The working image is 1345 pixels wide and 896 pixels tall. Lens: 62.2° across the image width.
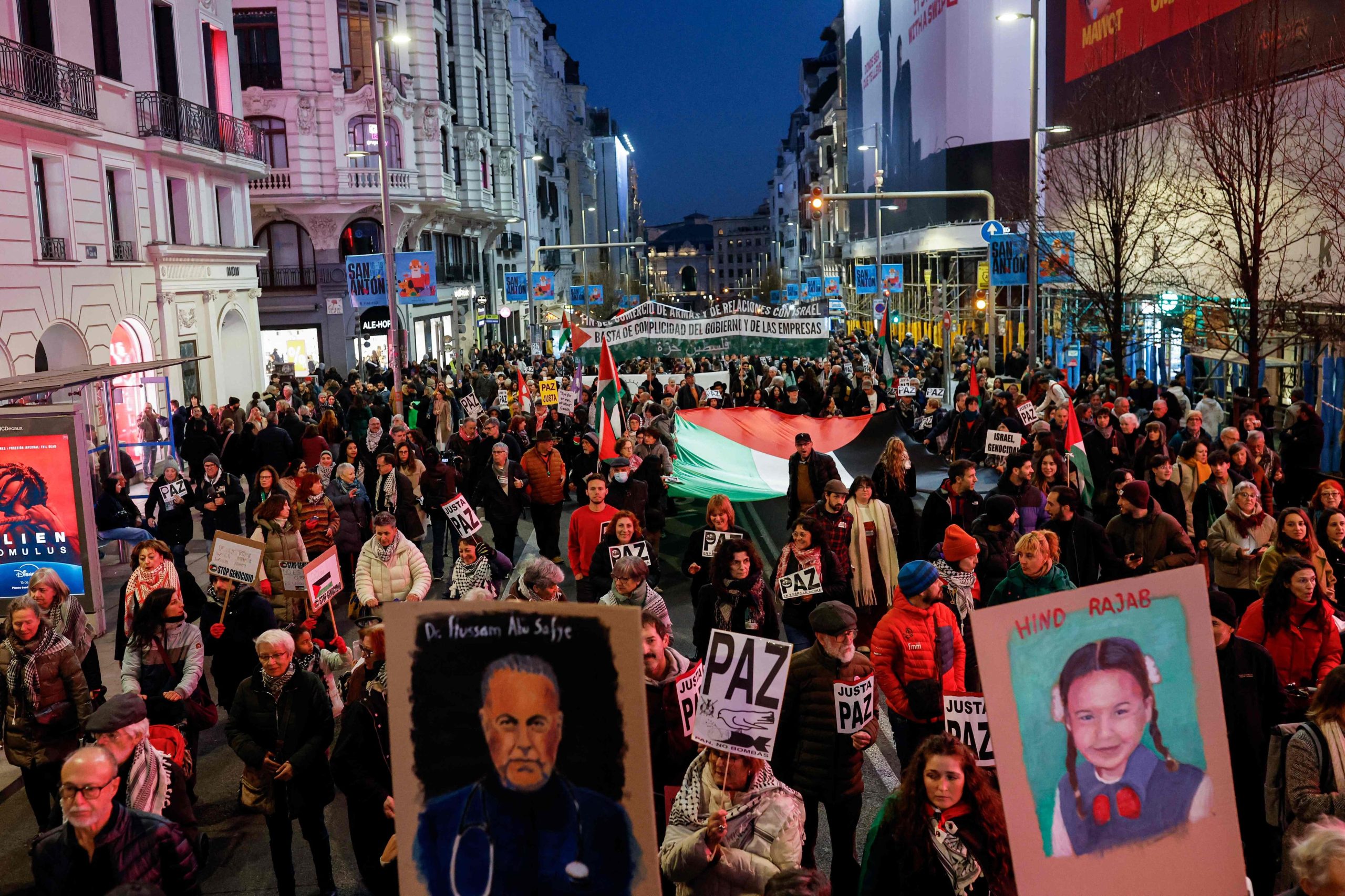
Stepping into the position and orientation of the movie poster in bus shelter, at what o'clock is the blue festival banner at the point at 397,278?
The blue festival banner is roughly at 7 o'clock from the movie poster in bus shelter.

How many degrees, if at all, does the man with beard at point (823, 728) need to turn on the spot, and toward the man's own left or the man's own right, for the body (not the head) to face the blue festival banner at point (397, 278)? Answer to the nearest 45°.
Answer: approximately 180°

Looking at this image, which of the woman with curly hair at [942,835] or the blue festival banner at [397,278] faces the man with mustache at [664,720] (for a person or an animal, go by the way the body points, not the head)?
the blue festival banner

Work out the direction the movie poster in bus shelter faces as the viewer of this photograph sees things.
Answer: facing the viewer

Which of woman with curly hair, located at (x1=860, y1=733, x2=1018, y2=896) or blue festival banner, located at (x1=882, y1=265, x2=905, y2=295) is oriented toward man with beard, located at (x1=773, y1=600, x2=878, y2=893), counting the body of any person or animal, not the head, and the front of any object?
the blue festival banner

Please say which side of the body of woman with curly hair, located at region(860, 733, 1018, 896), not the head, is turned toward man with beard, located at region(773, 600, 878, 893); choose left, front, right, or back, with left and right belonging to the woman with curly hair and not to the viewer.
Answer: back

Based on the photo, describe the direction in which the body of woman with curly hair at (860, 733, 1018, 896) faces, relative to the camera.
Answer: toward the camera

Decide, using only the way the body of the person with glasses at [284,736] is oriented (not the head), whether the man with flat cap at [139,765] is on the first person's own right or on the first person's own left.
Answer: on the first person's own right

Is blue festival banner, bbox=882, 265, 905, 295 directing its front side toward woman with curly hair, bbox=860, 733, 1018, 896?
yes

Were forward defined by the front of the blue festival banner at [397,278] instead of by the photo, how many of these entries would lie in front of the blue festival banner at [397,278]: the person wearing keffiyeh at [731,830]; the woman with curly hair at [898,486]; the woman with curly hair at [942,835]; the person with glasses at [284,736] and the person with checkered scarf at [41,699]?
5

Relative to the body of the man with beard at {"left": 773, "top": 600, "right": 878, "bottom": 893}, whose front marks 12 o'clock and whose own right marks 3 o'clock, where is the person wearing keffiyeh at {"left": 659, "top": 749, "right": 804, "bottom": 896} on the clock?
The person wearing keffiyeh is roughly at 2 o'clock from the man with beard.

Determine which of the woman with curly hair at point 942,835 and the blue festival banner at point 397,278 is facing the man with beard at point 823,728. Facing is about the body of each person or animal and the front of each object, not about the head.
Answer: the blue festival banner

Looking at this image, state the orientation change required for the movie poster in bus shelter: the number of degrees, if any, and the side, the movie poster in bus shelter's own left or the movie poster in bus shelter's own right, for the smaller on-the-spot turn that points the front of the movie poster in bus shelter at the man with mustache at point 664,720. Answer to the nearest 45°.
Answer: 0° — it already faces them

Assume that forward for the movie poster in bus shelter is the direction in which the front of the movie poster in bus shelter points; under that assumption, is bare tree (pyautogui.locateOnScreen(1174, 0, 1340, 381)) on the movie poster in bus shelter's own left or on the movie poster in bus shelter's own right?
on the movie poster in bus shelter's own left

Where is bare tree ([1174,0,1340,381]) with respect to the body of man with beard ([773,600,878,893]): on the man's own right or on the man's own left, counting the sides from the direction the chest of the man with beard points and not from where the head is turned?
on the man's own left

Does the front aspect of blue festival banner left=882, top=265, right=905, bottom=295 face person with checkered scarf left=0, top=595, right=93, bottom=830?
yes

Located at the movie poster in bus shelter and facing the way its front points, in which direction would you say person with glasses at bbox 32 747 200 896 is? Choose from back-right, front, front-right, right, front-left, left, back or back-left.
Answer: front
